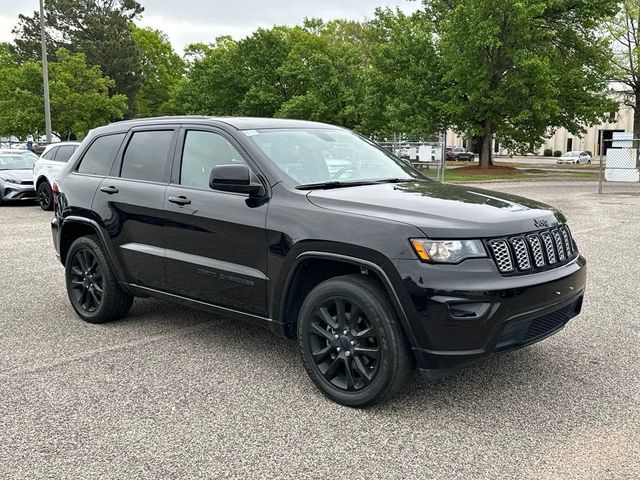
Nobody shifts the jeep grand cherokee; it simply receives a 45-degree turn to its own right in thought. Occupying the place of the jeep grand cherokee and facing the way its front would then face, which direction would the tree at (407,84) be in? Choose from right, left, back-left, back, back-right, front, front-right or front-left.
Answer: back

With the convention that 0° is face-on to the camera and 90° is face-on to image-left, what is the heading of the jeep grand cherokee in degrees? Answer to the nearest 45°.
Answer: approximately 315°

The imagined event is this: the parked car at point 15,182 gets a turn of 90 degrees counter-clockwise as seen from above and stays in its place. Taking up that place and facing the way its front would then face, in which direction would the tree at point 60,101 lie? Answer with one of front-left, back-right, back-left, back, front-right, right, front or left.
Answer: front-left

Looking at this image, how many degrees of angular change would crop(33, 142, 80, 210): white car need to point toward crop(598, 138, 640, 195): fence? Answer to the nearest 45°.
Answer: approximately 45° to its left

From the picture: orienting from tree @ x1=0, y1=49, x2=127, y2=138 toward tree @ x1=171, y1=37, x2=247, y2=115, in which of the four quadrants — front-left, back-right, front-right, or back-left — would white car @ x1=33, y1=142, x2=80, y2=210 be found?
back-right

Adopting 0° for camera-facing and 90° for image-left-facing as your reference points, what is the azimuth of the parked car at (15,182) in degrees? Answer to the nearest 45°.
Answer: approximately 315°

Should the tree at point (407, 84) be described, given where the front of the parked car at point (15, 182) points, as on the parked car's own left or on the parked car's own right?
on the parked car's own left
